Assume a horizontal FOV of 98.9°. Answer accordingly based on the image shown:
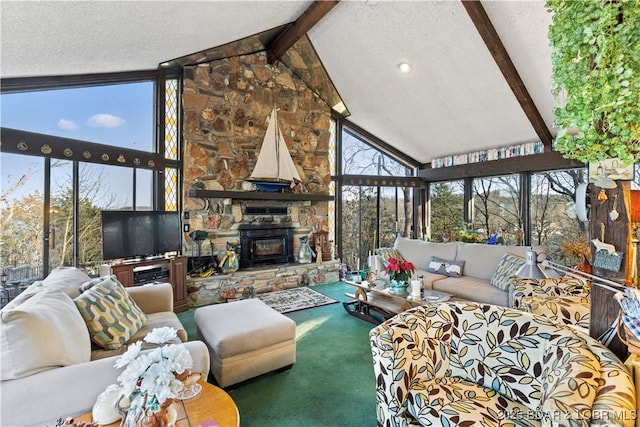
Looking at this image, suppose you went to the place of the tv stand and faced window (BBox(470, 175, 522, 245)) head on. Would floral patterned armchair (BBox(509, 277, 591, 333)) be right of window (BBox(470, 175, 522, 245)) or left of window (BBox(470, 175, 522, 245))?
right

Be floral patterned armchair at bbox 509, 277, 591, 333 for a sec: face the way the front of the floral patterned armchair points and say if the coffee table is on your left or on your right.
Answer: on your right

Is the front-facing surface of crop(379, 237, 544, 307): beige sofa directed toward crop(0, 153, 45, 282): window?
yes

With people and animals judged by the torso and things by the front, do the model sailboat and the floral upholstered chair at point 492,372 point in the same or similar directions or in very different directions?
very different directions

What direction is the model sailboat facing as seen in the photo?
to the viewer's right

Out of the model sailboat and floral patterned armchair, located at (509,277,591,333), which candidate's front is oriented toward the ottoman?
the floral patterned armchair

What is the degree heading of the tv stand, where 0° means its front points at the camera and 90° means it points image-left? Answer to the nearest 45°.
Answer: approximately 315°

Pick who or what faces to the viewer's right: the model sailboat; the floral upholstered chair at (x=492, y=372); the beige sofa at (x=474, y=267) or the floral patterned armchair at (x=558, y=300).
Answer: the model sailboat

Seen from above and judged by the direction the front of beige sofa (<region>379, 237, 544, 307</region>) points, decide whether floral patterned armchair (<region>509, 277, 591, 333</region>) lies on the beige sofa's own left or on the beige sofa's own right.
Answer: on the beige sofa's own left

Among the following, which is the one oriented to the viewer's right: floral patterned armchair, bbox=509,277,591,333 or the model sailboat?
the model sailboat
